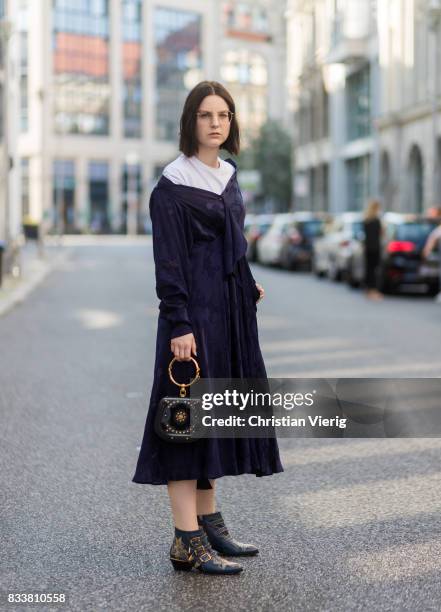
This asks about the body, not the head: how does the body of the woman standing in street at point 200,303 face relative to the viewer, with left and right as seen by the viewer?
facing the viewer and to the right of the viewer

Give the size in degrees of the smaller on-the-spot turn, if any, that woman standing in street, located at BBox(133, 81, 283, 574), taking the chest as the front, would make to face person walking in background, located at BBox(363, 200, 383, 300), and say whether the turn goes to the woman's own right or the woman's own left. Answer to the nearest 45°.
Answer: approximately 135° to the woman's own left

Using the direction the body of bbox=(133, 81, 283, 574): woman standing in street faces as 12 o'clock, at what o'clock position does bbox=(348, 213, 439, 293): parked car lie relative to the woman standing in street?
The parked car is roughly at 8 o'clock from the woman standing in street.

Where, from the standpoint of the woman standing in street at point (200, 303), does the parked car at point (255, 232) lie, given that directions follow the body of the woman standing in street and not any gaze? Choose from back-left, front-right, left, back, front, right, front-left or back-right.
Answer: back-left

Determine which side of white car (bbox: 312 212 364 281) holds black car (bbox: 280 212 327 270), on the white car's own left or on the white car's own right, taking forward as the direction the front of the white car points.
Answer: on the white car's own left

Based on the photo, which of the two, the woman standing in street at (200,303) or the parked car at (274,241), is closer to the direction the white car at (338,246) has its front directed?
the parked car

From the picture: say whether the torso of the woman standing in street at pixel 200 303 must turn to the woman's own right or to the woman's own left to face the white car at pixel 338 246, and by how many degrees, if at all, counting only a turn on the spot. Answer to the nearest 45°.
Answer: approximately 135° to the woman's own left
